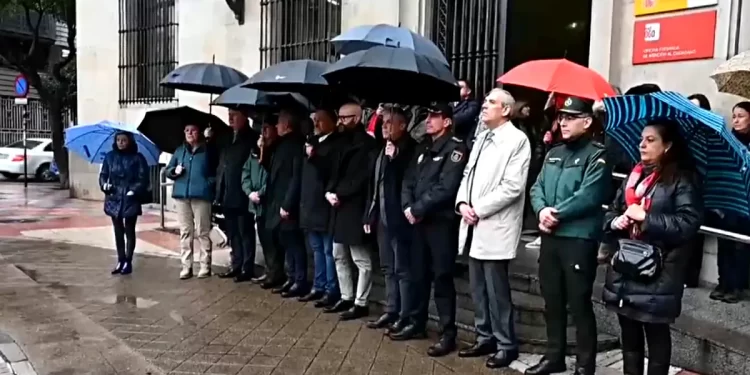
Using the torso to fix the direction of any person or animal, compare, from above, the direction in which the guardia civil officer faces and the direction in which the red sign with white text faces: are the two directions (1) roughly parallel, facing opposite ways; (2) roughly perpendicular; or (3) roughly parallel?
roughly parallel

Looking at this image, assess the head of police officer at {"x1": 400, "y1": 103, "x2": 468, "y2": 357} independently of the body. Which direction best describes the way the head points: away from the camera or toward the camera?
toward the camera

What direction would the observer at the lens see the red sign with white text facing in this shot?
facing the viewer and to the left of the viewer

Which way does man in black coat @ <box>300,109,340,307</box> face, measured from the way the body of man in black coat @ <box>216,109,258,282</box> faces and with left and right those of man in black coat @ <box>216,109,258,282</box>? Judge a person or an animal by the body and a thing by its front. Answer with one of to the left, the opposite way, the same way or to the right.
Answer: the same way

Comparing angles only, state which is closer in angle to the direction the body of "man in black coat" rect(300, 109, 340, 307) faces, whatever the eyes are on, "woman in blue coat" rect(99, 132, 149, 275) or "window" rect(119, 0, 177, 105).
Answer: the woman in blue coat

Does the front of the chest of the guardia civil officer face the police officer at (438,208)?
no

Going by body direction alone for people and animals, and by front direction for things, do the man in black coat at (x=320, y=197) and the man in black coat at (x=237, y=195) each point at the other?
no

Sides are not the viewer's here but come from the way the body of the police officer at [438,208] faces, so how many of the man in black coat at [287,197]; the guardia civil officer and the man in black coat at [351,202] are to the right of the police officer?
2

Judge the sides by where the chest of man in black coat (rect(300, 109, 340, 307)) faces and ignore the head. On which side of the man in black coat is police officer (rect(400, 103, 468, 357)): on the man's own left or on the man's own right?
on the man's own left

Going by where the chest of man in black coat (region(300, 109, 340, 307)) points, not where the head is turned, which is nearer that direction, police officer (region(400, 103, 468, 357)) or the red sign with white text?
the police officer

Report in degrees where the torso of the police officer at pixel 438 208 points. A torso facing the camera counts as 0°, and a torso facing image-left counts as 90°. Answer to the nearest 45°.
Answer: approximately 45°

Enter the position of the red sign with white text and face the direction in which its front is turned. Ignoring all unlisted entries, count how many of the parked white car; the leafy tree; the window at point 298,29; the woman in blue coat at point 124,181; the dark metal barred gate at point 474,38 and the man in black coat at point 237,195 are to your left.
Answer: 0

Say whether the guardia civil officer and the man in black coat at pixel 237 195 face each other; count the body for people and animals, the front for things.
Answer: no

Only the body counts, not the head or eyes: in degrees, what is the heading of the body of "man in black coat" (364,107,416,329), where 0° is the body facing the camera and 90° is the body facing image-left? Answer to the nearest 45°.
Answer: approximately 45°

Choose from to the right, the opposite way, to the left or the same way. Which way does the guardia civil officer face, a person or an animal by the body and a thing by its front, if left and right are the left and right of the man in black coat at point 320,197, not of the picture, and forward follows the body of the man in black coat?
the same way

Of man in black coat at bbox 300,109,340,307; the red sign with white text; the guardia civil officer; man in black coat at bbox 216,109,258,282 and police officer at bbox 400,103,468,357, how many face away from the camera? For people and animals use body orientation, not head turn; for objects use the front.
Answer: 0

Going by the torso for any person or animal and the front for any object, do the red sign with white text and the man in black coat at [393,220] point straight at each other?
no

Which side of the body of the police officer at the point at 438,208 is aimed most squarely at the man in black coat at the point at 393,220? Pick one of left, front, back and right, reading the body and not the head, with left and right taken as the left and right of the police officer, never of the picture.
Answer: right

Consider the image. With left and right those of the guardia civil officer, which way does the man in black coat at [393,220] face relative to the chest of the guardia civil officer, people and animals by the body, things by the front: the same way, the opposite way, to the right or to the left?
the same way

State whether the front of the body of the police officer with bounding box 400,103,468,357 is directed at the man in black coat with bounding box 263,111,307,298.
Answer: no

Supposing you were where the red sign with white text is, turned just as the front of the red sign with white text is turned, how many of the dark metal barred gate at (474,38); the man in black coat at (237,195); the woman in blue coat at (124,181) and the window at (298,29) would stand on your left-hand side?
0

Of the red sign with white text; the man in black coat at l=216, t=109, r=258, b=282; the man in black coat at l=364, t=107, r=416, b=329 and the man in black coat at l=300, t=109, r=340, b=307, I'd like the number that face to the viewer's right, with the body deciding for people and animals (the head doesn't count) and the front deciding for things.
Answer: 0

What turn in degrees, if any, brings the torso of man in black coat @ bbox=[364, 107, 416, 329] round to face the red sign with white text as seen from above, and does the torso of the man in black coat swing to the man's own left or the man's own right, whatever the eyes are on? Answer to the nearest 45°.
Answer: approximately 135° to the man's own left

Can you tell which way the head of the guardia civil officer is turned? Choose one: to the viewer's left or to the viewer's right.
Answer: to the viewer's left

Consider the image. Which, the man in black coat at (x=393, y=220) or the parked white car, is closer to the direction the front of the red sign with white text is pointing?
the man in black coat

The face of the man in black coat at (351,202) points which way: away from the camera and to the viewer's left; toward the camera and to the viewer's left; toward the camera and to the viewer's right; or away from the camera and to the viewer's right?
toward the camera and to the viewer's left
